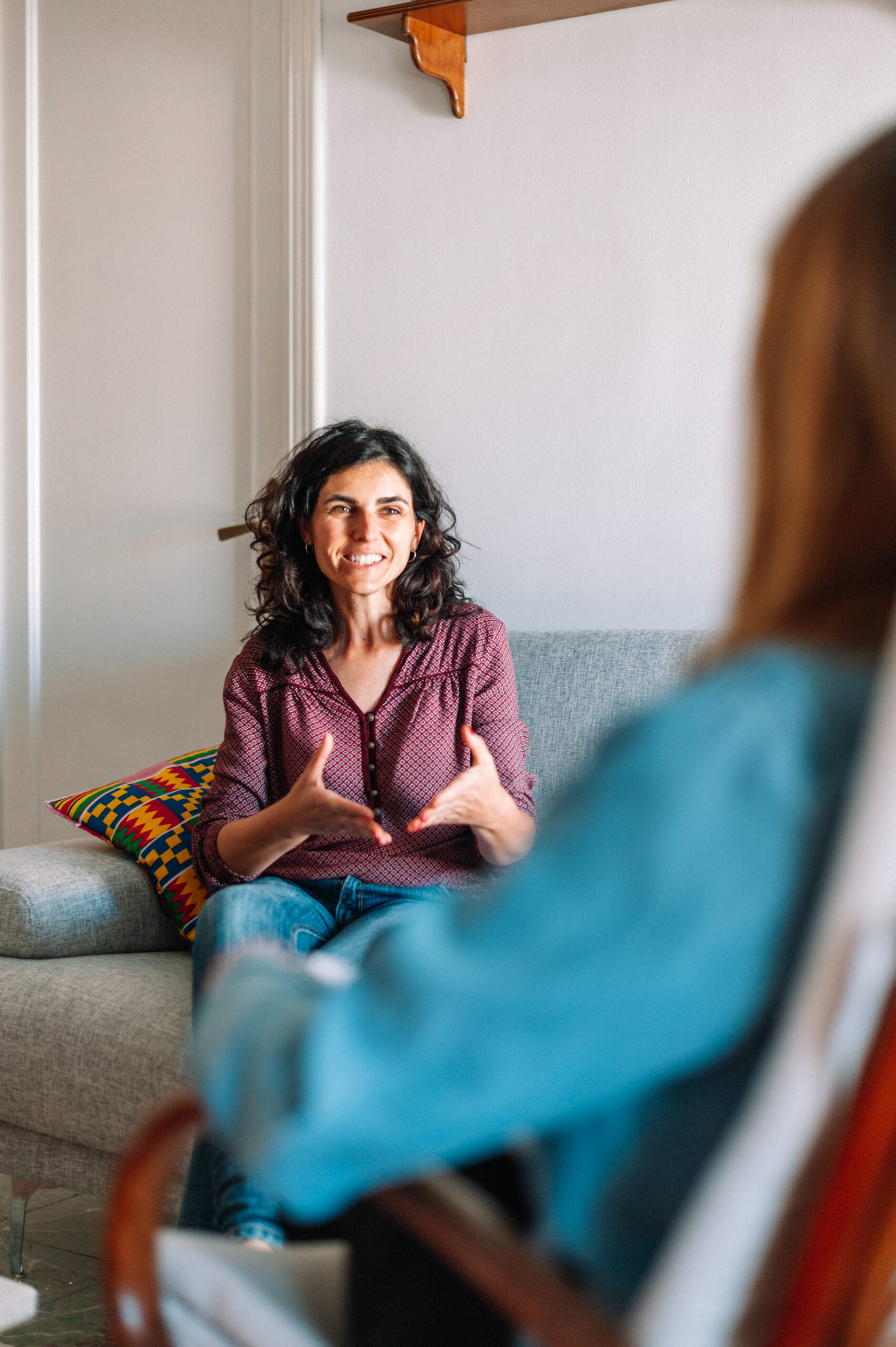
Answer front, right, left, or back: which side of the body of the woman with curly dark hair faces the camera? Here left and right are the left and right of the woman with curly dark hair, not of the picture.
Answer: front

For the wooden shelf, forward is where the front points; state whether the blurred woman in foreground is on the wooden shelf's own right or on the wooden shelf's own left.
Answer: on the wooden shelf's own left

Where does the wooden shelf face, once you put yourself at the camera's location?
facing the viewer and to the left of the viewer

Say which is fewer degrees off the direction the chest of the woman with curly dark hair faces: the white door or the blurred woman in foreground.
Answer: the blurred woman in foreground

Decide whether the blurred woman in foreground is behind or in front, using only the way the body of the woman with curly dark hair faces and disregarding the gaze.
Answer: in front

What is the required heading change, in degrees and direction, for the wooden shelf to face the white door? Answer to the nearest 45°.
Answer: approximately 90° to its right

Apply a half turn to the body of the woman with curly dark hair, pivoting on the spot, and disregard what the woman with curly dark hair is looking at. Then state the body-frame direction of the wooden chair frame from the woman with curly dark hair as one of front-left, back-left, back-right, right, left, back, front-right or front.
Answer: back

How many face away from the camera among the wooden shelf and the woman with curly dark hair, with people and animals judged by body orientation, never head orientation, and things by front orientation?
0
